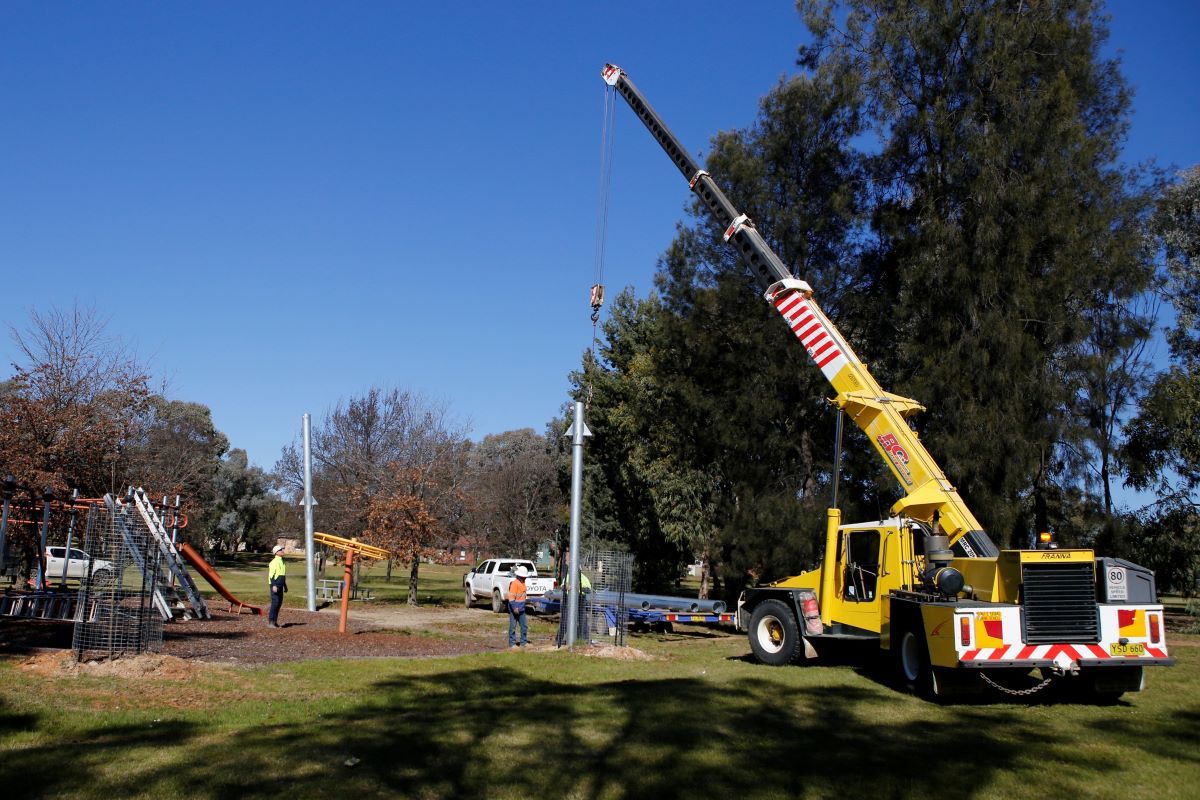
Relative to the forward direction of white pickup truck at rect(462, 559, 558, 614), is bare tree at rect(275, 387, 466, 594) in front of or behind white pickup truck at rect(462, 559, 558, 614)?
in front

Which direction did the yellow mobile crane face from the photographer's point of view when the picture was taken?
facing away from the viewer and to the left of the viewer

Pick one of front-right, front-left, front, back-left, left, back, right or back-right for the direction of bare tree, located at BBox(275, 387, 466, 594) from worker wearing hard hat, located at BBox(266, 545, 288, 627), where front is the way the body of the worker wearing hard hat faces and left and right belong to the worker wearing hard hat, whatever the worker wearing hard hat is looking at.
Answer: left

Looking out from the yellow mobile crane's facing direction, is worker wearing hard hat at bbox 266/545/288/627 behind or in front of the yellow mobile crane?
in front

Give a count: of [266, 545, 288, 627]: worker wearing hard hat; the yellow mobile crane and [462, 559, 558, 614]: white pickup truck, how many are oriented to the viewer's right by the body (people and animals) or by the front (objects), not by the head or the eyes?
1

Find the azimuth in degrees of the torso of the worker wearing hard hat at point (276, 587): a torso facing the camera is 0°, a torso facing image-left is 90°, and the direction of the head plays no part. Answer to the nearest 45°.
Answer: approximately 270°

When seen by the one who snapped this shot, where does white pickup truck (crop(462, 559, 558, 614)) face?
facing away from the viewer and to the left of the viewer

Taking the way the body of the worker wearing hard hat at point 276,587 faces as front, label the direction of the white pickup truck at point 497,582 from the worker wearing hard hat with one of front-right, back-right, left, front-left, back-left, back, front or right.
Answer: front-left

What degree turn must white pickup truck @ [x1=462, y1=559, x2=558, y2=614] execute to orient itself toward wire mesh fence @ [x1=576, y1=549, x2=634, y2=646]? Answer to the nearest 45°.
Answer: approximately 135° to its left

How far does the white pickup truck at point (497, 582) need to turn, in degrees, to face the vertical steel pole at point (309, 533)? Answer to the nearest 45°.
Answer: approximately 90° to its left

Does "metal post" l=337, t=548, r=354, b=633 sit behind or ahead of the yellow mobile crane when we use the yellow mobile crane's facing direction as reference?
ahead
